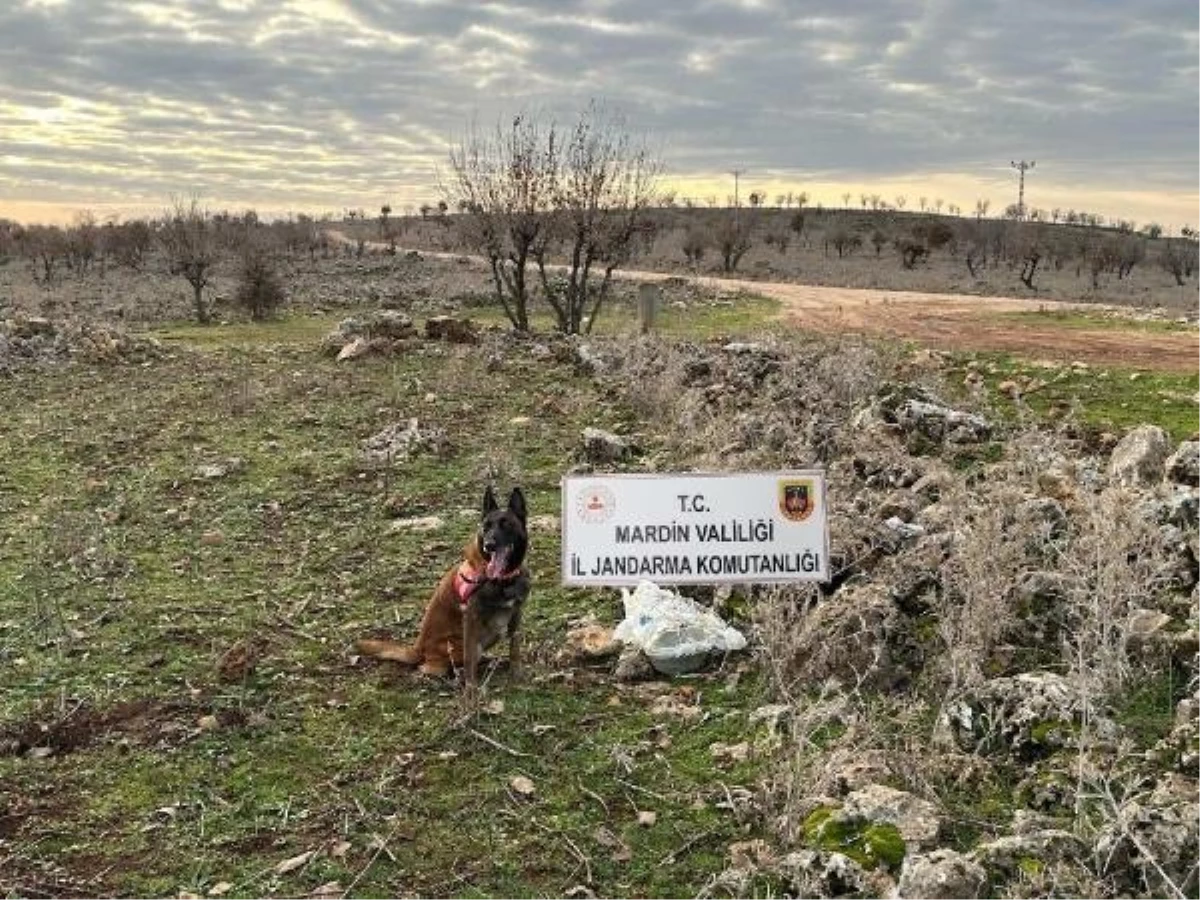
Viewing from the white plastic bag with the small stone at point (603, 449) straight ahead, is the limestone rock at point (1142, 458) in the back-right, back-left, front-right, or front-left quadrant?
front-right

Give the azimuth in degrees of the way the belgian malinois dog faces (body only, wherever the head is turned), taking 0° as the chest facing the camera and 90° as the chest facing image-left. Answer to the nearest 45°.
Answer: approximately 315°

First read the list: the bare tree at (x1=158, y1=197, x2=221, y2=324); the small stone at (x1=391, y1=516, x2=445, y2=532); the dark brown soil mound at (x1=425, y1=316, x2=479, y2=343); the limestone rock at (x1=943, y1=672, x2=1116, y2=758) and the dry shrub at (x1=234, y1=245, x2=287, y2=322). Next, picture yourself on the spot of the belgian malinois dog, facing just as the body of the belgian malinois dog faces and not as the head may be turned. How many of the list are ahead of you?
1

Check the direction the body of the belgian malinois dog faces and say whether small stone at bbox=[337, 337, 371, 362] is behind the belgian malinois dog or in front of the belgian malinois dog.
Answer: behind

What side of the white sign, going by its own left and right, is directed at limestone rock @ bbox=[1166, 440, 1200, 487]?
left

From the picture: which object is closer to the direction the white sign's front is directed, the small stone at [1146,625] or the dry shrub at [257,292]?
the small stone

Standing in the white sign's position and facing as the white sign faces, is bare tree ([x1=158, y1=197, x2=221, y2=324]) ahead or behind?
behind

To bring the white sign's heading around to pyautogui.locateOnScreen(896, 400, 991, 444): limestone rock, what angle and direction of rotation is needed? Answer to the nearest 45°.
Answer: approximately 135° to its left

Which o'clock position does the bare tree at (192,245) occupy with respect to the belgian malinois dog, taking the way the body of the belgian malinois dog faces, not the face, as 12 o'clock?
The bare tree is roughly at 7 o'clock from the belgian malinois dog.

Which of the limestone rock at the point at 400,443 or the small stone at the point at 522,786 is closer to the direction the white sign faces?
the small stone

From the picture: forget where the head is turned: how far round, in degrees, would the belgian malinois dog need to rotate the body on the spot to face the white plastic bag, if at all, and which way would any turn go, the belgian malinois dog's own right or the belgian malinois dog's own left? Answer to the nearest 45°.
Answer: approximately 45° to the belgian malinois dog's own left

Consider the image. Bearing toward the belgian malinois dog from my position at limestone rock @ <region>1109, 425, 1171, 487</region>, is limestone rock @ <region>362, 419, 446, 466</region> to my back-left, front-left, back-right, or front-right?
front-right

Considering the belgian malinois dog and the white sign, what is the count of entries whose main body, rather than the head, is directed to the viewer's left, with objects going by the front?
0

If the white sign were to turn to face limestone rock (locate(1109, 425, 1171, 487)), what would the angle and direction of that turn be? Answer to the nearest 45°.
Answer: approximately 135° to its left

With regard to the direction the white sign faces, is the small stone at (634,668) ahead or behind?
ahead

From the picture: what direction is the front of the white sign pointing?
toward the camera
